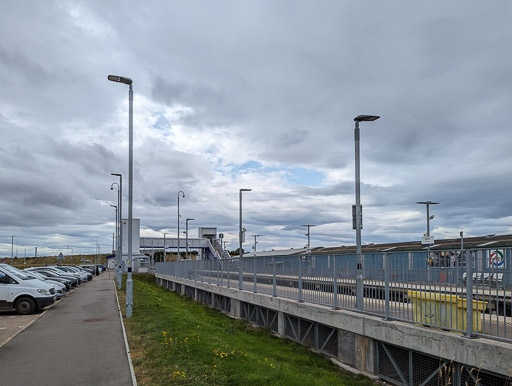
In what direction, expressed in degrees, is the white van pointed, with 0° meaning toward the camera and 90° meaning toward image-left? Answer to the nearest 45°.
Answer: approximately 270°
